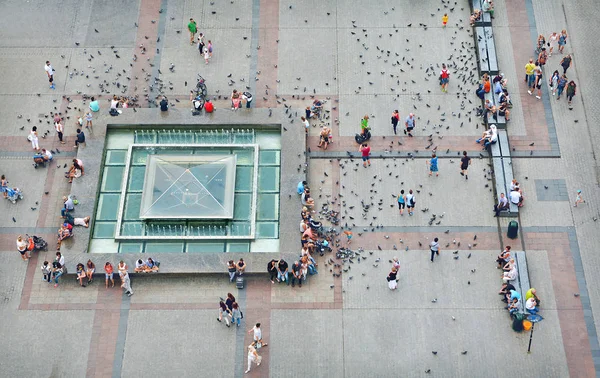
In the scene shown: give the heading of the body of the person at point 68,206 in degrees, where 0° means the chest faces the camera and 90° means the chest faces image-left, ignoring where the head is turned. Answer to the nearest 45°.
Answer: approximately 90°

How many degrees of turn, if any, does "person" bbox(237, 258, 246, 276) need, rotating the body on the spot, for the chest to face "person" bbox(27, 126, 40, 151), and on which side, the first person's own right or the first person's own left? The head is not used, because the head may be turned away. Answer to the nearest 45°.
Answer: approximately 90° to the first person's own right

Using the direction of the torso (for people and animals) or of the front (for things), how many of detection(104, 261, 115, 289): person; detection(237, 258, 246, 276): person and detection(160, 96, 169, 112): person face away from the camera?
1

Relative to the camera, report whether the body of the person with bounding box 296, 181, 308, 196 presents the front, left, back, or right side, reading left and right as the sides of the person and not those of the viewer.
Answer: right

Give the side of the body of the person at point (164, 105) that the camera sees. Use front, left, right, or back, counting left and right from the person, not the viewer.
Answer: back

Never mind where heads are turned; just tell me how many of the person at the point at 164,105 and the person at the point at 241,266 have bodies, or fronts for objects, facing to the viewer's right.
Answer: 0

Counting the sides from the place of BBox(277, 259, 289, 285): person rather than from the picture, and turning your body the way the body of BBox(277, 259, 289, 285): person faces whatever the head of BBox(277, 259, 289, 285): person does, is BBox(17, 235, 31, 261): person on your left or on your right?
on your right
